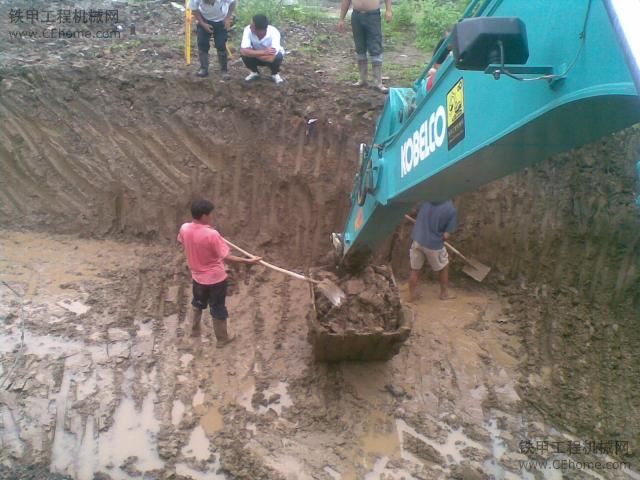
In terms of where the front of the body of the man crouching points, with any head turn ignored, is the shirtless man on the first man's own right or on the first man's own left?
on the first man's own left

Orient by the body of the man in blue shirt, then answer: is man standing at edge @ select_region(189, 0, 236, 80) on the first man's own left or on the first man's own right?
on the first man's own left

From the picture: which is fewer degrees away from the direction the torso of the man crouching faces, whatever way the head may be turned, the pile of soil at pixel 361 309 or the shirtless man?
the pile of soil

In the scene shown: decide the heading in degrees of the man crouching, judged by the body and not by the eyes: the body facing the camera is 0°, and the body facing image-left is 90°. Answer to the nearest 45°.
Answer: approximately 0°

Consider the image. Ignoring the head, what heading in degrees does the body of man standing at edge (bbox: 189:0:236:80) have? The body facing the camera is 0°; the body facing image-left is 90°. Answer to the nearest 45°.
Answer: approximately 0°

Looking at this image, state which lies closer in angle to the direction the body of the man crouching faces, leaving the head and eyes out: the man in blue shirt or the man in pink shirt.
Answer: the man in pink shirt

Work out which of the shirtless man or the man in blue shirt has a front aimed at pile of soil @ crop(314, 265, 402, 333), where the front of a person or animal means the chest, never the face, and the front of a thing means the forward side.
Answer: the shirtless man

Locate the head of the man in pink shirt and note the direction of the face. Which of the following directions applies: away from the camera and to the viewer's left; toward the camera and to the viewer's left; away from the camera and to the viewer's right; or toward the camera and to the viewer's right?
away from the camera and to the viewer's right

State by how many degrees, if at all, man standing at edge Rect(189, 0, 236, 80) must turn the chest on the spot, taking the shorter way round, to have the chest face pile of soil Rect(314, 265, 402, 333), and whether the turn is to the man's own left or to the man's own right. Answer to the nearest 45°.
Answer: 0° — they already face it

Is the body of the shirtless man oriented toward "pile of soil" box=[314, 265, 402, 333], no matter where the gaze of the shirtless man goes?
yes

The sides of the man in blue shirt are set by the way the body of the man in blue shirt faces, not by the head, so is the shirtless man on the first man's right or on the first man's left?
on the first man's left
